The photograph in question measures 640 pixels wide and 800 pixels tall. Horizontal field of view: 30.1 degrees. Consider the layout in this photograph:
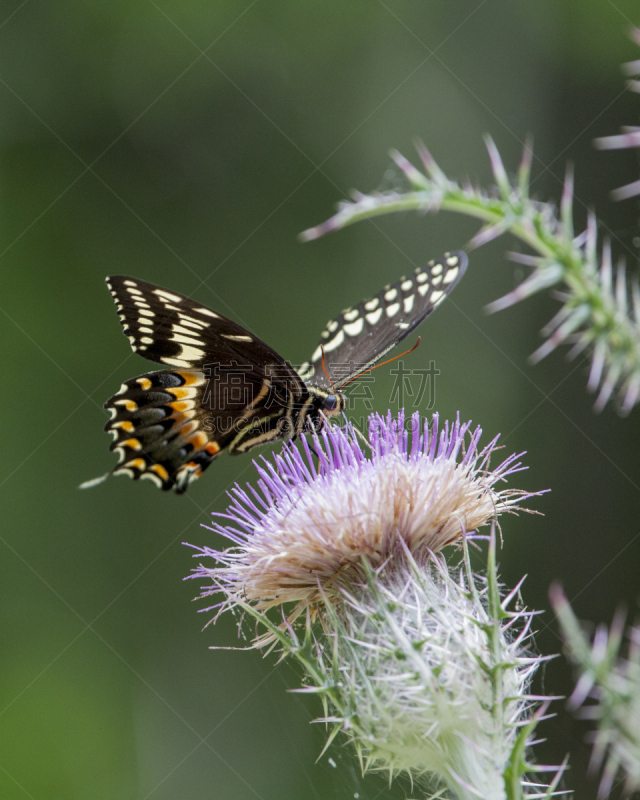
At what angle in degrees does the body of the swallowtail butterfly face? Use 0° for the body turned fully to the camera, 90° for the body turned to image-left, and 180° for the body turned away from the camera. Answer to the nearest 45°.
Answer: approximately 315°
